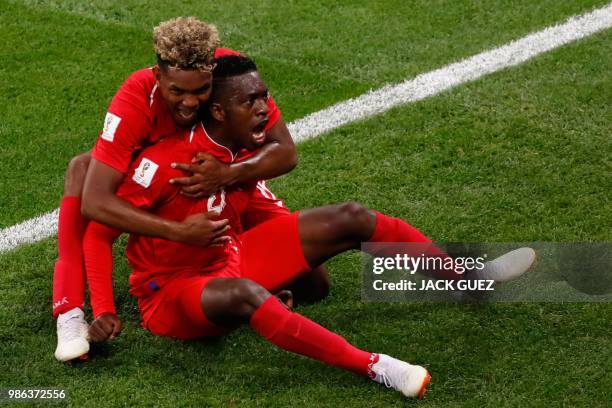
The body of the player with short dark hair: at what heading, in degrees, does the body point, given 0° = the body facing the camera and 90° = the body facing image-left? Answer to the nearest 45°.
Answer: approximately 315°
